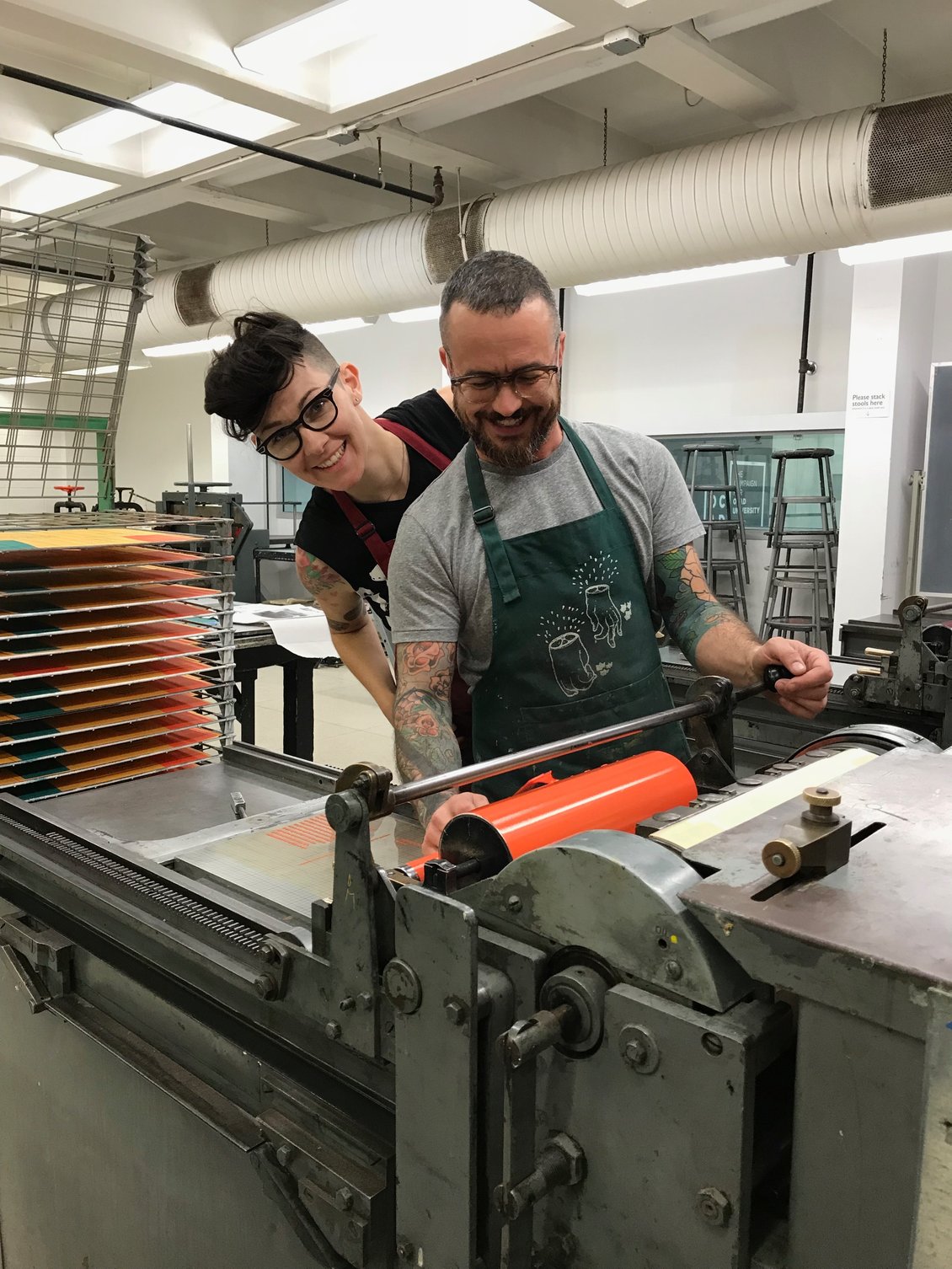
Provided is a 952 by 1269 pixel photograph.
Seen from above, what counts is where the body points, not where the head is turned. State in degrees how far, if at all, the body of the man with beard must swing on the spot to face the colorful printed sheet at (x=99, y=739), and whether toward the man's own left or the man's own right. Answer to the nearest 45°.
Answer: approximately 90° to the man's own right

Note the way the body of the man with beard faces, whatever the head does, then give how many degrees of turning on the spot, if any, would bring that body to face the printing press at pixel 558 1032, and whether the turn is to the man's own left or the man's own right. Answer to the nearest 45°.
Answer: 0° — they already face it

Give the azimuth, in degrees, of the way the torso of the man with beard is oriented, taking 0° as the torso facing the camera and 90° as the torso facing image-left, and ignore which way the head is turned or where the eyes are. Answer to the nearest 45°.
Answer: approximately 0°

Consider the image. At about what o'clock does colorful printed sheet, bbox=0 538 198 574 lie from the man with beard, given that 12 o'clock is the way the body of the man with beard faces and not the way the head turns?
The colorful printed sheet is roughly at 3 o'clock from the man with beard.

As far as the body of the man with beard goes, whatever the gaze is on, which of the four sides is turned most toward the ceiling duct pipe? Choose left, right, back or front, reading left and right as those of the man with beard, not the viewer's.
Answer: back

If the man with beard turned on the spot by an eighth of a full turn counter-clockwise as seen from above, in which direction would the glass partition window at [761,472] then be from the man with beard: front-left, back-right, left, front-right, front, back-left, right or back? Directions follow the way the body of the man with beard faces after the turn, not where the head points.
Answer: back-left

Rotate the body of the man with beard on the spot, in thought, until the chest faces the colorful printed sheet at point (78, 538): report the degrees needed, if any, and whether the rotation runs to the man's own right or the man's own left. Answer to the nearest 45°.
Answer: approximately 90° to the man's own right

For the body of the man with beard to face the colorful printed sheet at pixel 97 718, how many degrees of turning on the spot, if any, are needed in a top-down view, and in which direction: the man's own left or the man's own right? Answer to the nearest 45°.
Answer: approximately 90° to the man's own right
